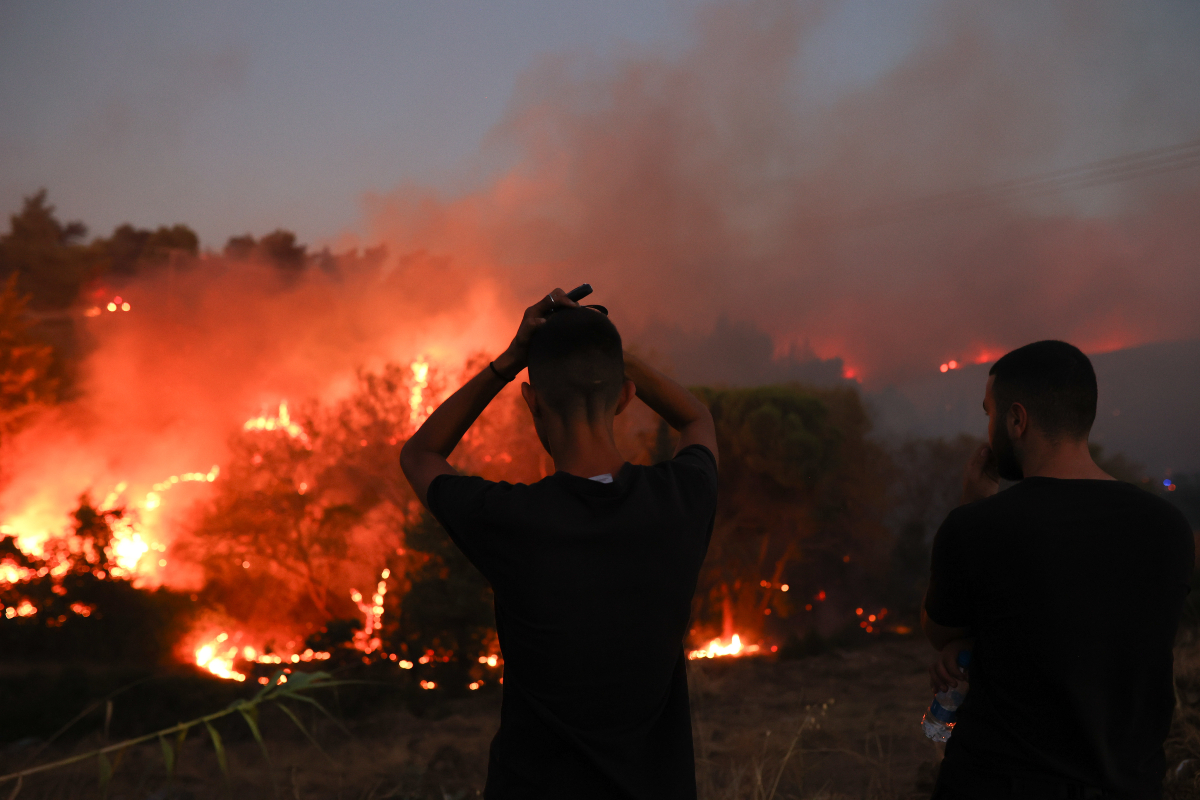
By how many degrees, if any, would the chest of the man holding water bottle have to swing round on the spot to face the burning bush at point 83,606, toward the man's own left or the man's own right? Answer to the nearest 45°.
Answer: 0° — they already face it

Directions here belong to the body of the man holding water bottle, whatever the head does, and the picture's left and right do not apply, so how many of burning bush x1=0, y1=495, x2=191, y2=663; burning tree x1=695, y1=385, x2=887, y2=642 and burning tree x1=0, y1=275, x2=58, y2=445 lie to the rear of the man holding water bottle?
0

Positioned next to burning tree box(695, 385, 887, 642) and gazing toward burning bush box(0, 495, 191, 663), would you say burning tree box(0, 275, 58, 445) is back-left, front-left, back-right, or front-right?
front-right

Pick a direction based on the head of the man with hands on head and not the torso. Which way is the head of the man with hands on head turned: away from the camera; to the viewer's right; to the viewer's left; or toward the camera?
away from the camera

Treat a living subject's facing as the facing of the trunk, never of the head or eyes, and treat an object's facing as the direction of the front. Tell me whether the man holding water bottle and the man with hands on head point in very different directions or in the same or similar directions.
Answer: same or similar directions

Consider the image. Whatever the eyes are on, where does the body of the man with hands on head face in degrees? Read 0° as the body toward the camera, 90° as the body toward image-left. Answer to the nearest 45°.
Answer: approximately 180°

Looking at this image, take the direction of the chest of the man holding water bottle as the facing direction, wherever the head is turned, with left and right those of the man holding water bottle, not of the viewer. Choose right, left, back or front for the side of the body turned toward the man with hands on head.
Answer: left

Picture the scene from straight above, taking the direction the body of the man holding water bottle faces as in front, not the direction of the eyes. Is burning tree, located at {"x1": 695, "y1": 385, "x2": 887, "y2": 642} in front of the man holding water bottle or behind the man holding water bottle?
in front

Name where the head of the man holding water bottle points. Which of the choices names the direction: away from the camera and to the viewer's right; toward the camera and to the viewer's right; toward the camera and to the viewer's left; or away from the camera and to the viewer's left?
away from the camera and to the viewer's left

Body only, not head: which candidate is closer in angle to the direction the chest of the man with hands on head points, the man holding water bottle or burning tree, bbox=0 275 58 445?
the burning tree

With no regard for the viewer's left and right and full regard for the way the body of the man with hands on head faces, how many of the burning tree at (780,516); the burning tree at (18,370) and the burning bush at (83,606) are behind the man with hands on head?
0

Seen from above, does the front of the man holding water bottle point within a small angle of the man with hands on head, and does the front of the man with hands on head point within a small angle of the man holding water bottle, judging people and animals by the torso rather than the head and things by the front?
no

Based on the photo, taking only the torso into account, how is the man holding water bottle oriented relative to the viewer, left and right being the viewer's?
facing away from the viewer and to the left of the viewer

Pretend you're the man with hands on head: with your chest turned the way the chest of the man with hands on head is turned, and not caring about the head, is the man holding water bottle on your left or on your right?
on your right

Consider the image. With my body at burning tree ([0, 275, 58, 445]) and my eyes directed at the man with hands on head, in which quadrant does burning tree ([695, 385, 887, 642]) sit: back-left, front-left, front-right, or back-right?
front-left
